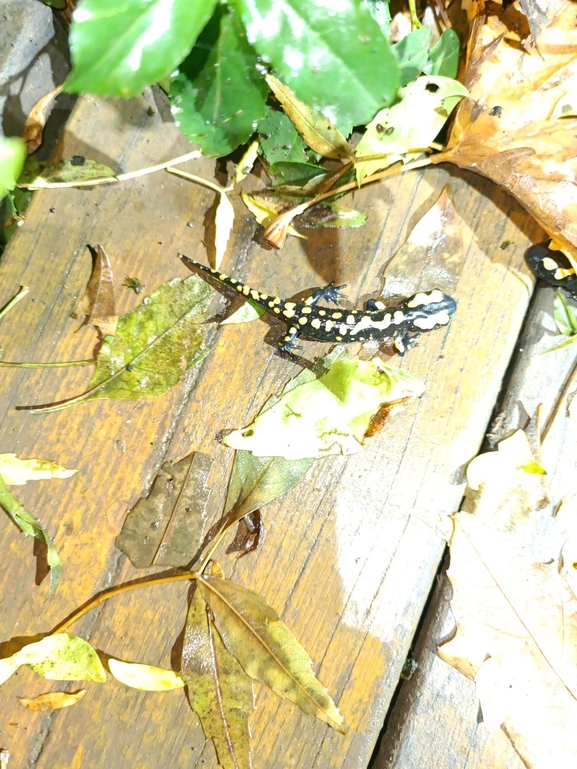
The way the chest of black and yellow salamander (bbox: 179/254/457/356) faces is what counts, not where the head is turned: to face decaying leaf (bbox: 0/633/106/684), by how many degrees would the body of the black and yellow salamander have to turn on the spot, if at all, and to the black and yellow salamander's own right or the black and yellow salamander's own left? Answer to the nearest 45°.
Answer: approximately 135° to the black and yellow salamander's own right

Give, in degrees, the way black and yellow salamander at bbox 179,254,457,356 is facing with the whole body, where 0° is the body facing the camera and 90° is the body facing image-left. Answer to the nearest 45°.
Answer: approximately 270°

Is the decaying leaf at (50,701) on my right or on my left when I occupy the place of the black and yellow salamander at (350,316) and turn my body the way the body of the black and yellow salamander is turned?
on my right
